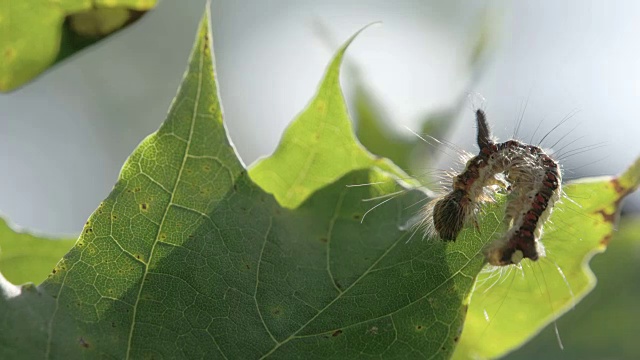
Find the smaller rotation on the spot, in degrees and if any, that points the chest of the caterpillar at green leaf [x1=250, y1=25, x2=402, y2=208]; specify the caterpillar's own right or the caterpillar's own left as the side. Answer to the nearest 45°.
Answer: approximately 45° to the caterpillar's own left

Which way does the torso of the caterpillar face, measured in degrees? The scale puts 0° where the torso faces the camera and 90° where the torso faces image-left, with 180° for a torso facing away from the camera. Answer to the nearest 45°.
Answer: approximately 90°
